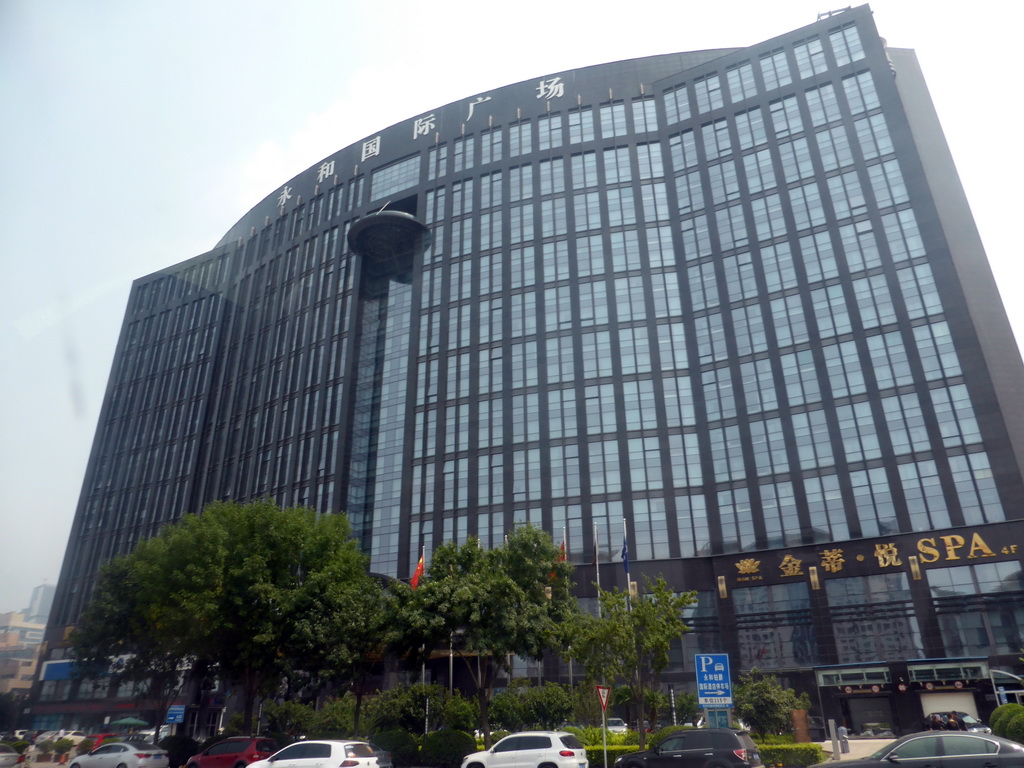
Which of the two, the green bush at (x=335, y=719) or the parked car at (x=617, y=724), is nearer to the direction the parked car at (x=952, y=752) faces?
the green bush

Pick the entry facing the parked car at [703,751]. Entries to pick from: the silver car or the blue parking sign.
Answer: the blue parking sign

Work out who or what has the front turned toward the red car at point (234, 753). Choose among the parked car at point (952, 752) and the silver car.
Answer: the parked car

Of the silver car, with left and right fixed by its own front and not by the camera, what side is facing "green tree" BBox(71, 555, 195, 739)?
right

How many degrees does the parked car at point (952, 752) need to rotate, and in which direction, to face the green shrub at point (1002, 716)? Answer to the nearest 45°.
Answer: approximately 90° to its right

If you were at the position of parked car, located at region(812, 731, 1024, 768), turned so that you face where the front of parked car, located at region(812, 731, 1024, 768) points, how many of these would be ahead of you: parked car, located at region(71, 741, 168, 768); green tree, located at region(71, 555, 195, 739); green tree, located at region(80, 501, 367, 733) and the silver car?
4

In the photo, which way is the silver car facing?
to the viewer's left

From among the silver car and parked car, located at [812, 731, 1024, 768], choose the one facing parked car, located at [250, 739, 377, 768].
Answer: parked car, located at [812, 731, 1024, 768]

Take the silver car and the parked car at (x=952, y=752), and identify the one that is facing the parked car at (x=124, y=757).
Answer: the parked car at (x=952, y=752)

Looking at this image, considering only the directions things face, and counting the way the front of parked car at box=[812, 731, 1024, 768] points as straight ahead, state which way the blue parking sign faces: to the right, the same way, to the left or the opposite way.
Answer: to the left

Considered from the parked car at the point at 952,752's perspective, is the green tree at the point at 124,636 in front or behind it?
in front

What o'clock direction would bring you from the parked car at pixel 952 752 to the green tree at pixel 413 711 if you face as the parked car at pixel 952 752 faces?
The green tree is roughly at 1 o'clock from the parked car.

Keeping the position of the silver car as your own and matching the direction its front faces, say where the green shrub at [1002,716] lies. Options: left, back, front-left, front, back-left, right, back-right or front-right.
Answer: back-left

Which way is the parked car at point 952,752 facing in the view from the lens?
facing to the left of the viewer

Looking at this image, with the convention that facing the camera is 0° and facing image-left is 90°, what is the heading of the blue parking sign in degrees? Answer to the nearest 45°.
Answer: approximately 0°
